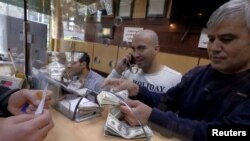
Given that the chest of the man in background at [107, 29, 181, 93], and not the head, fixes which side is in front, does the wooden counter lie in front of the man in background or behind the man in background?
in front

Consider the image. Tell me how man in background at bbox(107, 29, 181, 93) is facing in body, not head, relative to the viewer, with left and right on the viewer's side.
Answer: facing the viewer and to the left of the viewer

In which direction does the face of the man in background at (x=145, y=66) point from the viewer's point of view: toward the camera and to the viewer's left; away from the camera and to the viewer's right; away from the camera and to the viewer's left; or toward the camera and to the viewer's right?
toward the camera and to the viewer's left

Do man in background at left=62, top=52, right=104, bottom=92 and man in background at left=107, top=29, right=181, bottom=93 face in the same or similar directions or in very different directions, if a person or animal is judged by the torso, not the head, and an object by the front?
same or similar directions

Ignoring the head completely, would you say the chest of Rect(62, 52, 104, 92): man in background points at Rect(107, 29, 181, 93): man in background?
no

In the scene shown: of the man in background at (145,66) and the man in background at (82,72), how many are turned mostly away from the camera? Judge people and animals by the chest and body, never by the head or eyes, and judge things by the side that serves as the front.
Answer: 0

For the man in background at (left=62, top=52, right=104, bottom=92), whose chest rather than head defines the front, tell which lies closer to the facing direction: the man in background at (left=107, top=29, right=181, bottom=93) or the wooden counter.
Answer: the wooden counter
